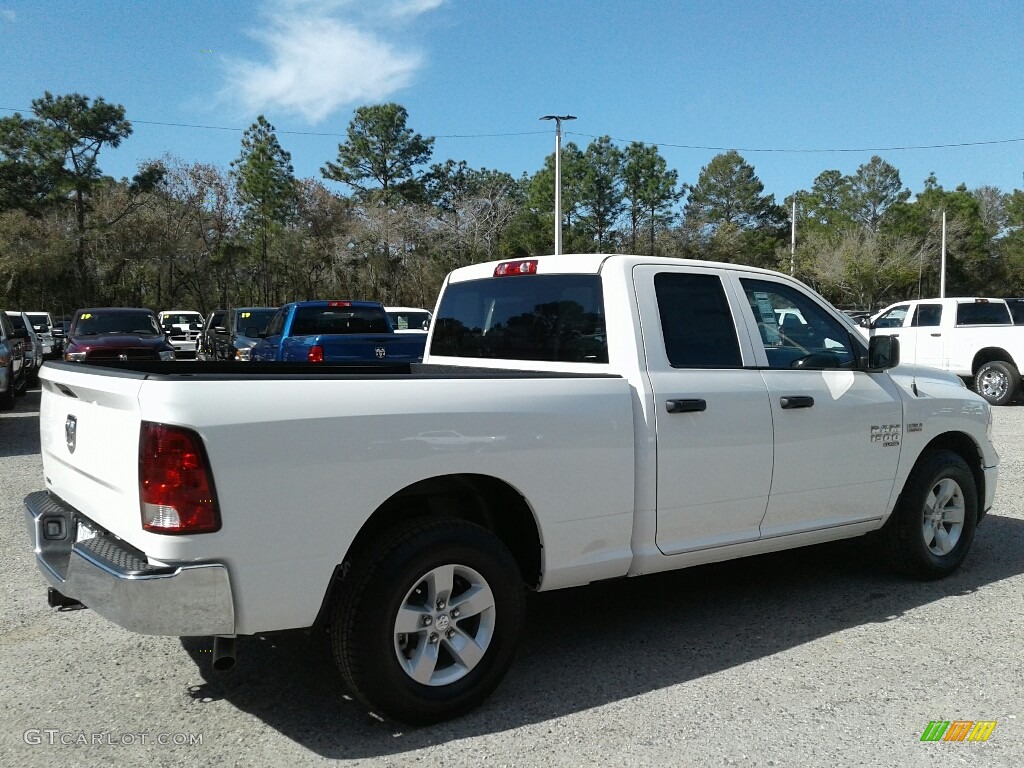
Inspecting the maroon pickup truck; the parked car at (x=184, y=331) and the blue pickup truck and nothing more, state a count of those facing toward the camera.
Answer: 2

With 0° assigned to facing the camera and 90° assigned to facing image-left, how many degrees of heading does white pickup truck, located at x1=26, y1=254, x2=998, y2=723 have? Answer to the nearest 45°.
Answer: approximately 225°

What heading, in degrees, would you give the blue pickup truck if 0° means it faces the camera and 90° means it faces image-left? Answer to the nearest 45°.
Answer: approximately 135°

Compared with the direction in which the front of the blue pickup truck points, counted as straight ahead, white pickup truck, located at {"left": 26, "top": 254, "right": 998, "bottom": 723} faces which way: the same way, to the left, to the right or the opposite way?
to the right

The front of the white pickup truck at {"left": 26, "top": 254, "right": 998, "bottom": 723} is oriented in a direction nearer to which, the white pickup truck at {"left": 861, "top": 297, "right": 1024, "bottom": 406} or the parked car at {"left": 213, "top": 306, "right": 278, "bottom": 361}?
the white pickup truck

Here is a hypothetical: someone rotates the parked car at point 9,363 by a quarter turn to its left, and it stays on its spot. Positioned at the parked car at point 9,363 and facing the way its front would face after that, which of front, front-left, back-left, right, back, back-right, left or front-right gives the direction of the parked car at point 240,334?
front

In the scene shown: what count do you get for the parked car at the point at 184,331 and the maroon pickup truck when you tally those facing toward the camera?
2

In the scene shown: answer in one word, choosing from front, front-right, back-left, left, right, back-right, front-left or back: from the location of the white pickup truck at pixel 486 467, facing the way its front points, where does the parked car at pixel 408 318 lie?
front-left

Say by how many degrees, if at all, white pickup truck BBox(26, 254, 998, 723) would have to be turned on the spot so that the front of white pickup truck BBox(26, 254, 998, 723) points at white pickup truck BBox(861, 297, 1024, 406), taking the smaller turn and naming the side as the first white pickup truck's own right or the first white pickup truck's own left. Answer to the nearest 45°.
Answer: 0° — it already faces it

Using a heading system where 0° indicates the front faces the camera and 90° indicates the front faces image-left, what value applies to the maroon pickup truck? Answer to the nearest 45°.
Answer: approximately 0°

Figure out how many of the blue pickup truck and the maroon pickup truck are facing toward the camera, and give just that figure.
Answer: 1
